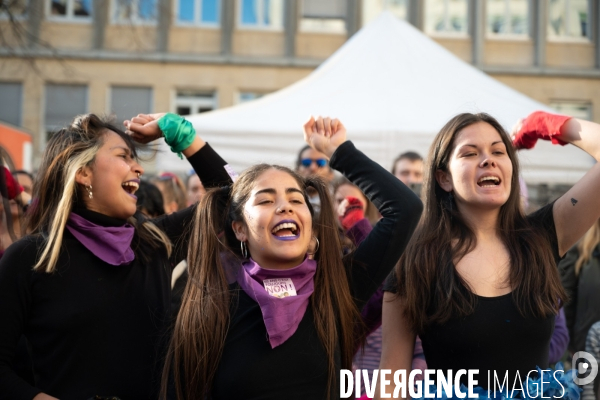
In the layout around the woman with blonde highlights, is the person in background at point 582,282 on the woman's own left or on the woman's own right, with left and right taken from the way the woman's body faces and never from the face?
on the woman's own left

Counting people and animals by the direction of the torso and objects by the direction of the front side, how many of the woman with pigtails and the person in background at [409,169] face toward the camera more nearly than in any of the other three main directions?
2

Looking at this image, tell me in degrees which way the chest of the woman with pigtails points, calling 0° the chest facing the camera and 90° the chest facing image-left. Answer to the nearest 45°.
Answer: approximately 0°

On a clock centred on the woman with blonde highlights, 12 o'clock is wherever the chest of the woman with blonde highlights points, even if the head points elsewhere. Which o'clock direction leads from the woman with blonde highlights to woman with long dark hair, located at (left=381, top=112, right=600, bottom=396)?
The woman with long dark hair is roughly at 11 o'clock from the woman with blonde highlights.

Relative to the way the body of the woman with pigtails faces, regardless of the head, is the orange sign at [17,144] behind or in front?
behind

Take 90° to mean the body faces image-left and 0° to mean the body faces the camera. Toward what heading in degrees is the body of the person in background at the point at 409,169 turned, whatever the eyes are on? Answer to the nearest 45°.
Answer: approximately 0°

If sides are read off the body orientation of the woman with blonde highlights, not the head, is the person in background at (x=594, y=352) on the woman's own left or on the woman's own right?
on the woman's own left

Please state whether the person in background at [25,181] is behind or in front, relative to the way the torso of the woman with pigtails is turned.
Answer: behind

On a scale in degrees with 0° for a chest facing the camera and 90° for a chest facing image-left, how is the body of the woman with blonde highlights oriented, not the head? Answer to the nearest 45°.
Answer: approximately 315°

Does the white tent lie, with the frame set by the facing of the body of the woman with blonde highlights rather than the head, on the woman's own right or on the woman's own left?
on the woman's own left
